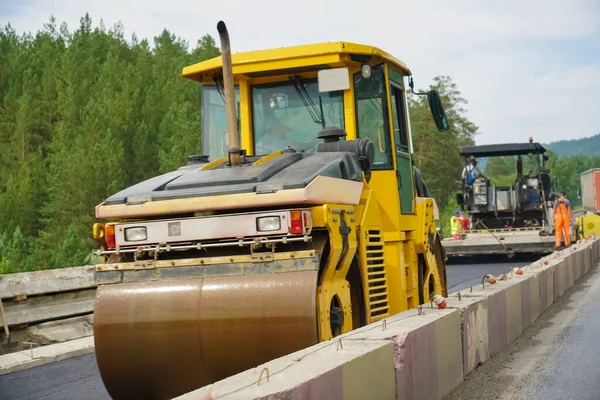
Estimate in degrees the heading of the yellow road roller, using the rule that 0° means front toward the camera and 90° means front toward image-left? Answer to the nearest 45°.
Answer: approximately 45°

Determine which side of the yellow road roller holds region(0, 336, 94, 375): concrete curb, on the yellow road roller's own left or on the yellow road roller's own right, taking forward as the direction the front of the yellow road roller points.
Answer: on the yellow road roller's own right

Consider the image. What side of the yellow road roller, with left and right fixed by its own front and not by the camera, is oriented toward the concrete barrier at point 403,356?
left

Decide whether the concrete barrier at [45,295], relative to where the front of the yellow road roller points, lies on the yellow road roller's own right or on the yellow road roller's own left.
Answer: on the yellow road roller's own right
